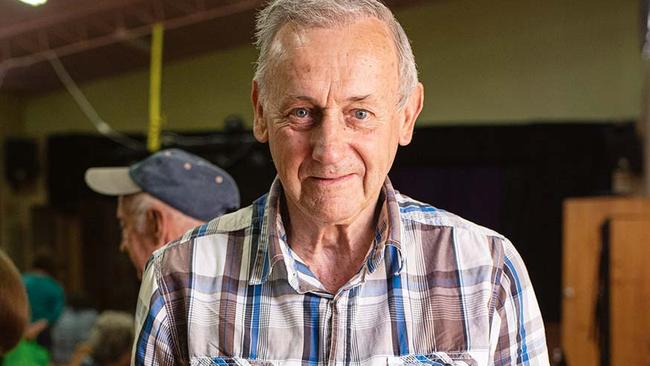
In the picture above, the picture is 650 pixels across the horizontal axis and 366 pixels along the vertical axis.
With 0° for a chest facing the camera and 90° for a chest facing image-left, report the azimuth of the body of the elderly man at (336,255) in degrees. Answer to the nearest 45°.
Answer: approximately 0°

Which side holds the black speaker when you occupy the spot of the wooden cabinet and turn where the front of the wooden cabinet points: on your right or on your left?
on your right

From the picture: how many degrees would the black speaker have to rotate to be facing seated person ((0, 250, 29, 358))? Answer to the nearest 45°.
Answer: approximately 45° to its right

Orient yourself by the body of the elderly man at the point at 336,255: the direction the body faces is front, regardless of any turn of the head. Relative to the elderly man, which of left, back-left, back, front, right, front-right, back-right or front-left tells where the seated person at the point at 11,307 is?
back-right

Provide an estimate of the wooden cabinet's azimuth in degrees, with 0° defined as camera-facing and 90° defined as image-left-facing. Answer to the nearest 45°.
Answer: approximately 0°

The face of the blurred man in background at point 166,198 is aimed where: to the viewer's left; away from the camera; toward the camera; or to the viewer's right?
to the viewer's left

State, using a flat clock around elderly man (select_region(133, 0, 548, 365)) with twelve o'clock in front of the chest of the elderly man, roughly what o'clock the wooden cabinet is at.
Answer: The wooden cabinet is roughly at 7 o'clock from the elderly man.

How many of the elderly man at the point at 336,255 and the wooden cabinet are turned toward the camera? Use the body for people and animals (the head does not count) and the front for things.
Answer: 2
